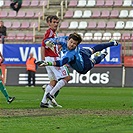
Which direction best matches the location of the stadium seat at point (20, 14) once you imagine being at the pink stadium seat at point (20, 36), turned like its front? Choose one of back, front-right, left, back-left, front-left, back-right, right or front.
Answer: back

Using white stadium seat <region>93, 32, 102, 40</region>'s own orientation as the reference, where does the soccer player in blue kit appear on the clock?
The soccer player in blue kit is roughly at 12 o'clock from the white stadium seat.

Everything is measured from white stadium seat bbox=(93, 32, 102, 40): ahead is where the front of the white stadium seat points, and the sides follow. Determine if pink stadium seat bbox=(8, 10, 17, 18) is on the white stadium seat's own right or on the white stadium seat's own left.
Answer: on the white stadium seat's own right

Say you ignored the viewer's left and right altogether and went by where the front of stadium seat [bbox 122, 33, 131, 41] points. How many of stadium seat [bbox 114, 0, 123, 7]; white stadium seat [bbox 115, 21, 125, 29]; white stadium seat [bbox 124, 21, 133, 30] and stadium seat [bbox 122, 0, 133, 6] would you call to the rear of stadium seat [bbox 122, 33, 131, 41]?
4

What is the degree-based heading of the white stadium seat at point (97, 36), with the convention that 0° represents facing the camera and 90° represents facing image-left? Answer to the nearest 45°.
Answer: approximately 0°

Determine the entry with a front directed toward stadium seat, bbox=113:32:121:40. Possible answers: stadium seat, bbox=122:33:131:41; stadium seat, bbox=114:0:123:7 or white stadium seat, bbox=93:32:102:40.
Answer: stadium seat, bbox=114:0:123:7

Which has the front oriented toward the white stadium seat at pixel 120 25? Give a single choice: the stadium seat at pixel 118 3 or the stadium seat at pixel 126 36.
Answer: the stadium seat at pixel 118 3

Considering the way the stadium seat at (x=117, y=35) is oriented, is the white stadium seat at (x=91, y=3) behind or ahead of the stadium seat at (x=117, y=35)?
behind
